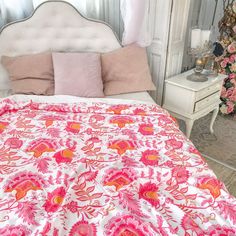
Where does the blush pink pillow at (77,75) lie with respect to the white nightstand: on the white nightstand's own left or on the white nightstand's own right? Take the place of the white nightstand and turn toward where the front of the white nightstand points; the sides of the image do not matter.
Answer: on the white nightstand's own right

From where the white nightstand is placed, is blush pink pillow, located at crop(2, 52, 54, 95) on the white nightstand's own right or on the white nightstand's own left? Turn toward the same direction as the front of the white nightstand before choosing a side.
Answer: on the white nightstand's own right

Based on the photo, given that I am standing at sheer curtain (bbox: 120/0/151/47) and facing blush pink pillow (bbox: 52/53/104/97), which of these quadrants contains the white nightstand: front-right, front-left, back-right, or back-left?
back-left

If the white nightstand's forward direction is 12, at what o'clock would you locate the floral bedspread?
The floral bedspread is roughly at 2 o'clock from the white nightstand.

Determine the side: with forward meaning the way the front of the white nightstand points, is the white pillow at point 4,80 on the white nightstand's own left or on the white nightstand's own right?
on the white nightstand's own right

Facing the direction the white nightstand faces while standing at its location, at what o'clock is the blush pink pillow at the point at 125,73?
The blush pink pillow is roughly at 4 o'clock from the white nightstand.

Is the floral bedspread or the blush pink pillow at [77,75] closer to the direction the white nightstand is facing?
the floral bedspread

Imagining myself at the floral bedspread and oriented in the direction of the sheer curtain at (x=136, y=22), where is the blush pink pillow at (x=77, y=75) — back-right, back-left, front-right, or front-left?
front-left

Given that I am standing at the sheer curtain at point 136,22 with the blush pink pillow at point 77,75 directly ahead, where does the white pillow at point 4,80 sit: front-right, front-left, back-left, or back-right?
front-right

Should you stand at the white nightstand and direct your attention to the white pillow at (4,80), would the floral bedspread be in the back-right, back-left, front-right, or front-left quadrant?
front-left

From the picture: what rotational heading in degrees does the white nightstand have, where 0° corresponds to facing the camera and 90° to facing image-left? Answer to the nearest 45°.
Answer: approximately 315°

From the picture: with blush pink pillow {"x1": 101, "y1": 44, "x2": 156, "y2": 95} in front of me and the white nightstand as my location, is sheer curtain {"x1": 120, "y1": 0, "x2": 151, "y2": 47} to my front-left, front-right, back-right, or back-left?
front-right
